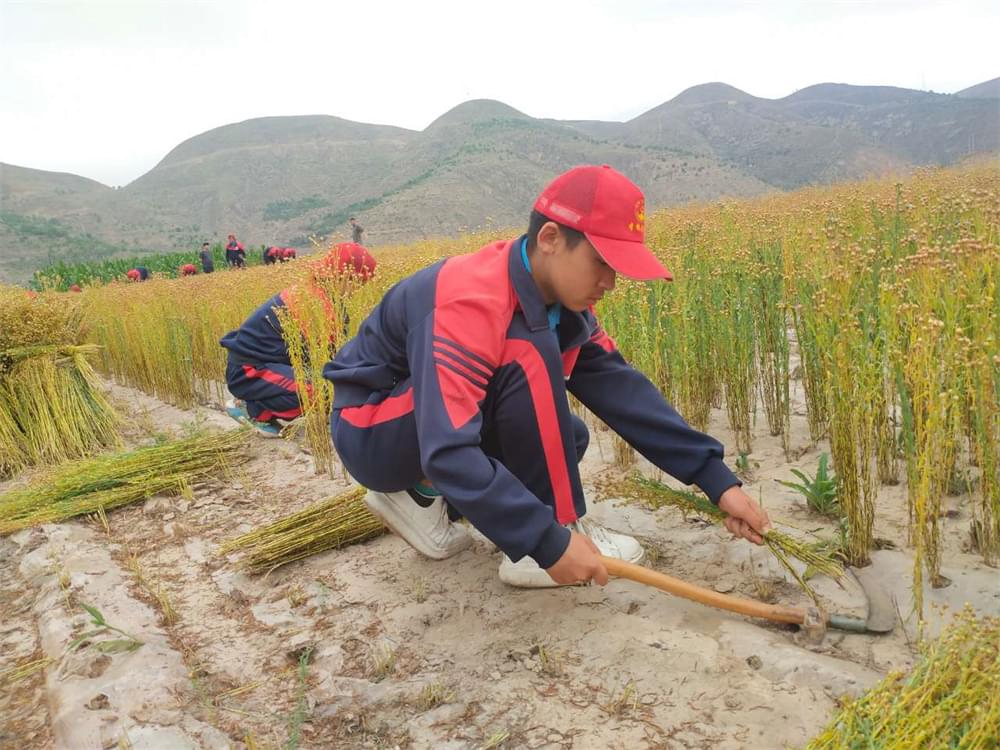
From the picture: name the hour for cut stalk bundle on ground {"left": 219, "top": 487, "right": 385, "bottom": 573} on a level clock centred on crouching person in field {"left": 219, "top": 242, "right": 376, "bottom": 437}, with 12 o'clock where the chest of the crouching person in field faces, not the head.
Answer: The cut stalk bundle on ground is roughly at 3 o'clock from the crouching person in field.

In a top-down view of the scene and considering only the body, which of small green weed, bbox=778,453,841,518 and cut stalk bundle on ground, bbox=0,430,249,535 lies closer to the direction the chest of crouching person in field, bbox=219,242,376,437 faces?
the small green weed

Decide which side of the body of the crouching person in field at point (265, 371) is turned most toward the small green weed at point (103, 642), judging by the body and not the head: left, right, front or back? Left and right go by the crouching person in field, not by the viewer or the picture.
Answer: right

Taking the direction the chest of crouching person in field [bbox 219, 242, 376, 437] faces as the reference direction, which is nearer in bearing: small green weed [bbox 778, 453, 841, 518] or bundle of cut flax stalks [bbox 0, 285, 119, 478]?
the small green weed

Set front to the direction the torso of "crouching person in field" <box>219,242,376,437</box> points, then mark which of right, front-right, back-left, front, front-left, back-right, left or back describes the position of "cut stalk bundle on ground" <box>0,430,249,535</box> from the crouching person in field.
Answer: back-right

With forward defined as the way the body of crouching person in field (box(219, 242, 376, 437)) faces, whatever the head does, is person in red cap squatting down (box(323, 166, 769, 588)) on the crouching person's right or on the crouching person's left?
on the crouching person's right

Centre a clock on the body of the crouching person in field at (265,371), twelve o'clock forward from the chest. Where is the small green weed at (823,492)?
The small green weed is roughly at 2 o'clock from the crouching person in field.

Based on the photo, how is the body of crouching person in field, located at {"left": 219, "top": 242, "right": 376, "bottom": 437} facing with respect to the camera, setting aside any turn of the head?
to the viewer's right
